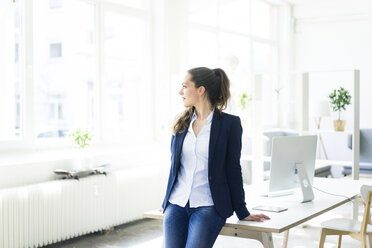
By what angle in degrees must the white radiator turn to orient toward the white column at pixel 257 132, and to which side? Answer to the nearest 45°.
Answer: approximately 45° to its left

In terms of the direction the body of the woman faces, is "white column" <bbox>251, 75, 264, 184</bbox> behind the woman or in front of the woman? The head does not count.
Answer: behind

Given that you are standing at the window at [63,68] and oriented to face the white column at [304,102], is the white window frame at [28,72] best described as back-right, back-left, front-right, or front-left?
back-right

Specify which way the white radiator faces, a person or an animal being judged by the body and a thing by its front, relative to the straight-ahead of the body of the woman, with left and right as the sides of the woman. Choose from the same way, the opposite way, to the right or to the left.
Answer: to the left

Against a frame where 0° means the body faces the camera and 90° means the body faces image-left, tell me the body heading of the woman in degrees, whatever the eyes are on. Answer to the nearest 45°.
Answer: approximately 45°

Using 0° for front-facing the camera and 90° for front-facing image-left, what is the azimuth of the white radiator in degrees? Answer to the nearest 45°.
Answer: approximately 315°

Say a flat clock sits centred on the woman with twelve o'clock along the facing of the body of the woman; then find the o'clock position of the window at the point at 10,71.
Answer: The window is roughly at 3 o'clock from the woman.

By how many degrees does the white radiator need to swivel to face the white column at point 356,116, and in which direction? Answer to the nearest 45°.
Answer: approximately 45° to its left

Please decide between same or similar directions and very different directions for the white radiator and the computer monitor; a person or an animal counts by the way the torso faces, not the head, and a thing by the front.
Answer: very different directions

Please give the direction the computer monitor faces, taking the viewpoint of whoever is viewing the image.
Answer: facing away from the viewer and to the left of the viewer

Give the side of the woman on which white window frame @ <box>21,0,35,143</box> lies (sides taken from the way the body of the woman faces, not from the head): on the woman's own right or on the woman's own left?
on the woman's own right

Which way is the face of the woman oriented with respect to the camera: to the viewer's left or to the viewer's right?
to the viewer's left
